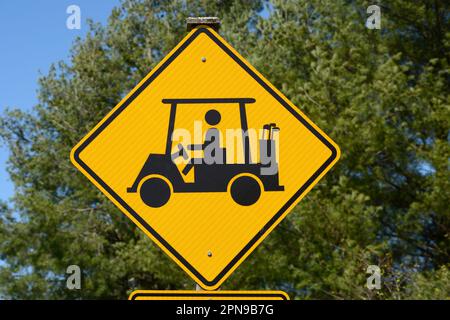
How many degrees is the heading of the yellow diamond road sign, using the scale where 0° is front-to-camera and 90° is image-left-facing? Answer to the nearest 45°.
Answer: approximately 0°
